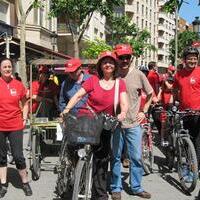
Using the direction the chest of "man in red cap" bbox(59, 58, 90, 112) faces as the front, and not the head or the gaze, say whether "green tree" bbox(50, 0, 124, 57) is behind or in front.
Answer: behind

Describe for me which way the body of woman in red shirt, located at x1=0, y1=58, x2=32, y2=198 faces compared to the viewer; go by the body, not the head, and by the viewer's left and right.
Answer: facing the viewer

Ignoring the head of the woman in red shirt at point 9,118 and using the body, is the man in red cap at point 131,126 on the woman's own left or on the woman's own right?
on the woman's own left

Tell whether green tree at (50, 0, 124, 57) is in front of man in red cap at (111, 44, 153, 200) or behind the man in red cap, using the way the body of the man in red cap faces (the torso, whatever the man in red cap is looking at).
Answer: behind

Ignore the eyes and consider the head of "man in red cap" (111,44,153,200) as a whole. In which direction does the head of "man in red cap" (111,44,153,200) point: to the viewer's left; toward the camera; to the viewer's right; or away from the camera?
toward the camera

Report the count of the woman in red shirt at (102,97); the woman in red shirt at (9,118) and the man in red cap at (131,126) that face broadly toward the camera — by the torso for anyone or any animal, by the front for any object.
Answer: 3

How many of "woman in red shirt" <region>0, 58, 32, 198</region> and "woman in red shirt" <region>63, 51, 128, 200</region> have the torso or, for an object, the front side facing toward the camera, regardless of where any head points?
2

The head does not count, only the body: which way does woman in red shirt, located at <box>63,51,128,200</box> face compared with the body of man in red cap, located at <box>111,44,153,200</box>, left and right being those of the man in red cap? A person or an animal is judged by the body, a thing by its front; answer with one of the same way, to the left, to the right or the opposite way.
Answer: the same way

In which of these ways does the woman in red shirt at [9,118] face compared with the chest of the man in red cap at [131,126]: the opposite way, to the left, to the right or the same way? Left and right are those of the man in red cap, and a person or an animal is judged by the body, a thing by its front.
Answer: the same way

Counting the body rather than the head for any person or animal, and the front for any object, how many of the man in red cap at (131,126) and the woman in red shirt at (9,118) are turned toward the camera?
2

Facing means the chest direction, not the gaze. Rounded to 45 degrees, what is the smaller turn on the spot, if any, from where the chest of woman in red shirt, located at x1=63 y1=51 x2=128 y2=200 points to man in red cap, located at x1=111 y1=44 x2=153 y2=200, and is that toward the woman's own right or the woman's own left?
approximately 135° to the woman's own left

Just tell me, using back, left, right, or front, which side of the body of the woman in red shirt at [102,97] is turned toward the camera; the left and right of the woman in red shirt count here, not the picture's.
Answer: front

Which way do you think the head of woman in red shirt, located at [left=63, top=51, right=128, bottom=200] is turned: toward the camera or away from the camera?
toward the camera

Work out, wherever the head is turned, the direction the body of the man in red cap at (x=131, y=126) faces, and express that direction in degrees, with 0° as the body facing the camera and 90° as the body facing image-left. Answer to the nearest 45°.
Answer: approximately 0°

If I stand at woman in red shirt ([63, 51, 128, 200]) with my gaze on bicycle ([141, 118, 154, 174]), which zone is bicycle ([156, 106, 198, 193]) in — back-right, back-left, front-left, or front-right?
front-right
